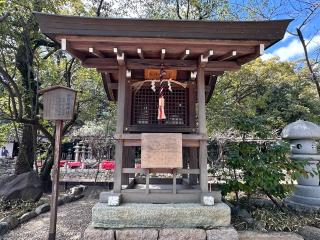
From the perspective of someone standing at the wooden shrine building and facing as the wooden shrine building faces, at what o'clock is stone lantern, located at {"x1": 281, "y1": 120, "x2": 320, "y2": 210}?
The stone lantern is roughly at 8 o'clock from the wooden shrine building.

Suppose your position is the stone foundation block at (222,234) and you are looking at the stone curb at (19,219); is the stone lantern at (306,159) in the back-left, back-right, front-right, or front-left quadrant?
back-right

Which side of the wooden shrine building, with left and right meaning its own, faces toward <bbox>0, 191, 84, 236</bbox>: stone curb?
right

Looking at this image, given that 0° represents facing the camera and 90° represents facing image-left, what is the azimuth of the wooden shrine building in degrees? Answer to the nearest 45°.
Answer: approximately 0°

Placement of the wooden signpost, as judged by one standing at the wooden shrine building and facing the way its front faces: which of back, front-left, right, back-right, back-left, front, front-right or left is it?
right
